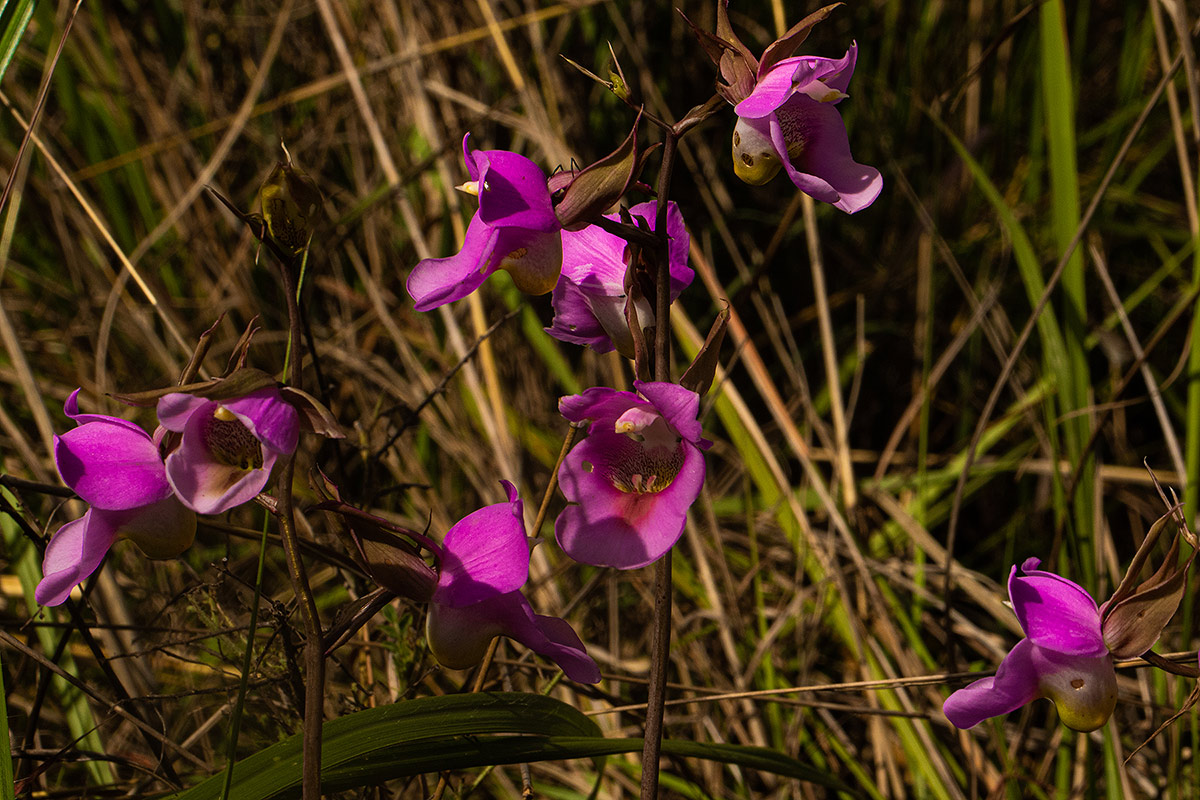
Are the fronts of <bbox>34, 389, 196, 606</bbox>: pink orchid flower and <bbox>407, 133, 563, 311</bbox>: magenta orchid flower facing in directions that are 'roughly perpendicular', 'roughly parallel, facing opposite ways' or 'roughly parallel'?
roughly parallel

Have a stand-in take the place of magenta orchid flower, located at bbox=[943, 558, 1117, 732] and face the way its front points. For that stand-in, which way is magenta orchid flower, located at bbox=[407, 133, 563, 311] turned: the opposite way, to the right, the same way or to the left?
the same way

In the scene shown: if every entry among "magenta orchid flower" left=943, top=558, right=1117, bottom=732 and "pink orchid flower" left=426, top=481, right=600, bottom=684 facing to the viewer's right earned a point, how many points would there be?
1

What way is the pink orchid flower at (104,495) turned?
to the viewer's left

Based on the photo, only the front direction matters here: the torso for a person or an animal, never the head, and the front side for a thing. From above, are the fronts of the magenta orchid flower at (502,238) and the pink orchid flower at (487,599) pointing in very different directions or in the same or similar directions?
very different directions

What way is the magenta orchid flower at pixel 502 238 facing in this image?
to the viewer's left

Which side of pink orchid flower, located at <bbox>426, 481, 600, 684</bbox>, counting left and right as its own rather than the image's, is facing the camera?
right

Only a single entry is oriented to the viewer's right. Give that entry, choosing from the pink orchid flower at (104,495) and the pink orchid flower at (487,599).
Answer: the pink orchid flower at (487,599)

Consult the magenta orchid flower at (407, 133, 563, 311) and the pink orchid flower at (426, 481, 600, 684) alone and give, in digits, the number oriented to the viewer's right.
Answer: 1
